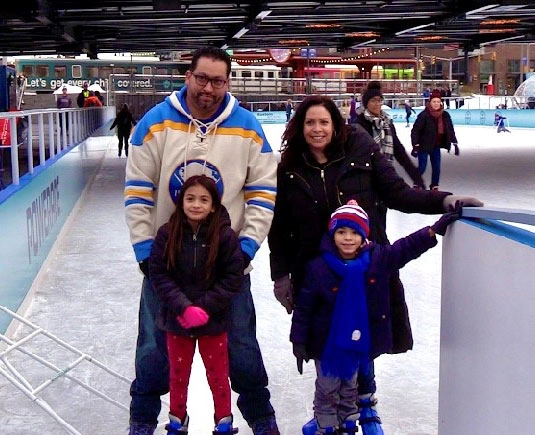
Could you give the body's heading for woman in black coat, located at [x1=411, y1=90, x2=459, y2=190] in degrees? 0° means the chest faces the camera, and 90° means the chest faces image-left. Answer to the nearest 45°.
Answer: approximately 0°

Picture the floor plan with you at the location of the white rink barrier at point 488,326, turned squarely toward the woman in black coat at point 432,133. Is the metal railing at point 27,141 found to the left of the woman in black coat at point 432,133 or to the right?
left

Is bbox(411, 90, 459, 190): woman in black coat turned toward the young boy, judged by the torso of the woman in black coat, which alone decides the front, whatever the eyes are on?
yes

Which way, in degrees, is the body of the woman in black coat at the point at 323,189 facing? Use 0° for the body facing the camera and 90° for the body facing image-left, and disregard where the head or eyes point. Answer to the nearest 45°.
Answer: approximately 0°

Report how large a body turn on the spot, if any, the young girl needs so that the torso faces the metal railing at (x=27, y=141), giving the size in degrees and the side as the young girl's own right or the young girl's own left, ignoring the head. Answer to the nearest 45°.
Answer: approximately 180°

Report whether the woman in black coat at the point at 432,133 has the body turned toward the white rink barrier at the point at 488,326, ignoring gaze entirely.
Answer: yes
